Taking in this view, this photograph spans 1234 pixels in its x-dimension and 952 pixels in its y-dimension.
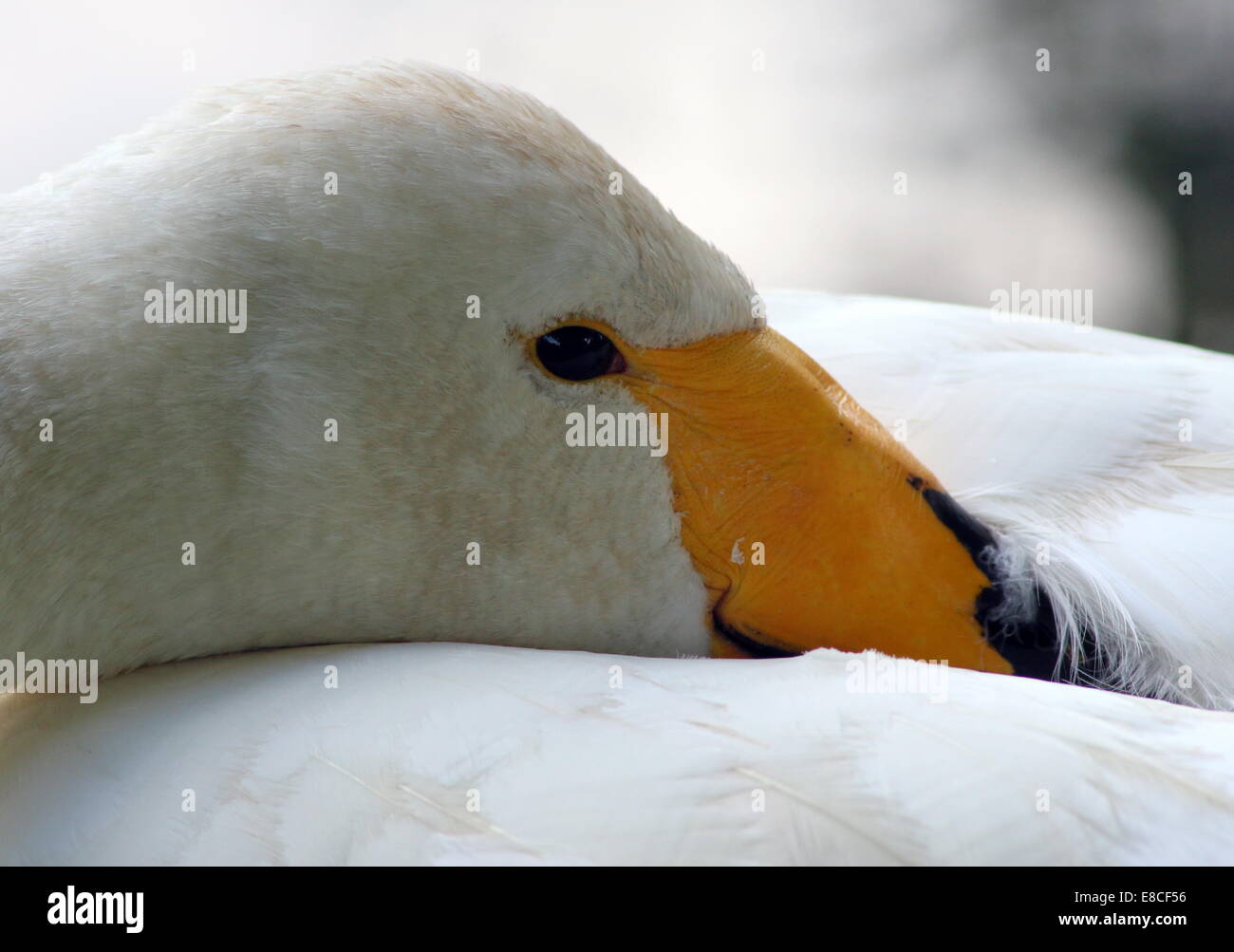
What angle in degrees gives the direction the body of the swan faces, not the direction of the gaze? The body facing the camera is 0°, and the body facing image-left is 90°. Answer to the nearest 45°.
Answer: approximately 90°
